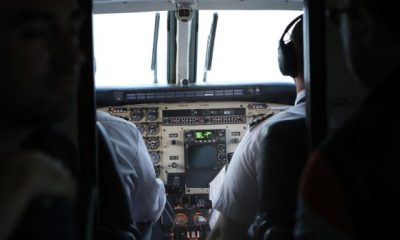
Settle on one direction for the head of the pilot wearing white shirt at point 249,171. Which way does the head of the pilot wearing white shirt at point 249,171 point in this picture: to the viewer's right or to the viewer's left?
to the viewer's left

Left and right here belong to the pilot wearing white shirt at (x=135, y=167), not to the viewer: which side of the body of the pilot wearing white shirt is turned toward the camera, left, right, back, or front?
back
